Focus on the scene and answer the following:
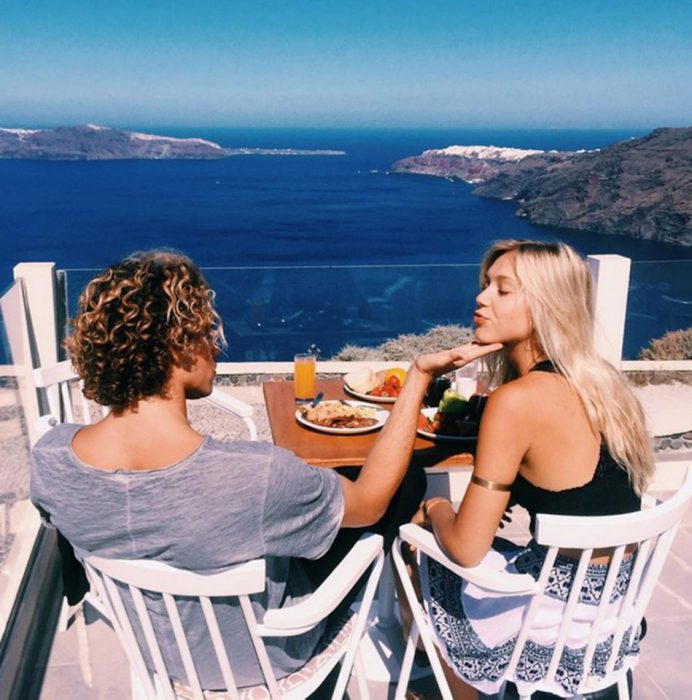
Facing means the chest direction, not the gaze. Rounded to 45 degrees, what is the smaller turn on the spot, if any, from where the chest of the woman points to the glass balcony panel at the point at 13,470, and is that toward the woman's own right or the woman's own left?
approximately 45° to the woman's own left

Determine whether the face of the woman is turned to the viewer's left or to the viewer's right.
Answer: to the viewer's left

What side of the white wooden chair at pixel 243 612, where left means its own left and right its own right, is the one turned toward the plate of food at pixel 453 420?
front

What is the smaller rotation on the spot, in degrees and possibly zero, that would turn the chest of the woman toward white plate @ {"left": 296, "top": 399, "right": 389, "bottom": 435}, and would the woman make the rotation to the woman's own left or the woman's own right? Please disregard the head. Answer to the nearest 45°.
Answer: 0° — they already face it

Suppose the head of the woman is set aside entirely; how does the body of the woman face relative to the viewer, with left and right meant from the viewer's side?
facing away from the viewer and to the left of the viewer

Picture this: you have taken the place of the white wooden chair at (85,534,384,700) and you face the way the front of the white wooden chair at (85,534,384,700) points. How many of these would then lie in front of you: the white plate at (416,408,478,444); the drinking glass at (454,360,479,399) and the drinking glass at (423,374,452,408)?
3

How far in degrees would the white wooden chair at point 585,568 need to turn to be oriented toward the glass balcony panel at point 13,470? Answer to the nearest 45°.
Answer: approximately 45° to its left

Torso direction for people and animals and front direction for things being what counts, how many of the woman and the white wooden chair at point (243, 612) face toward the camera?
0

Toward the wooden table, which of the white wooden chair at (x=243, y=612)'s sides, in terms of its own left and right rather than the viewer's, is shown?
front

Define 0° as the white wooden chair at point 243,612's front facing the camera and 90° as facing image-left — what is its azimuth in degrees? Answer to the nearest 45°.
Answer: approximately 225°
